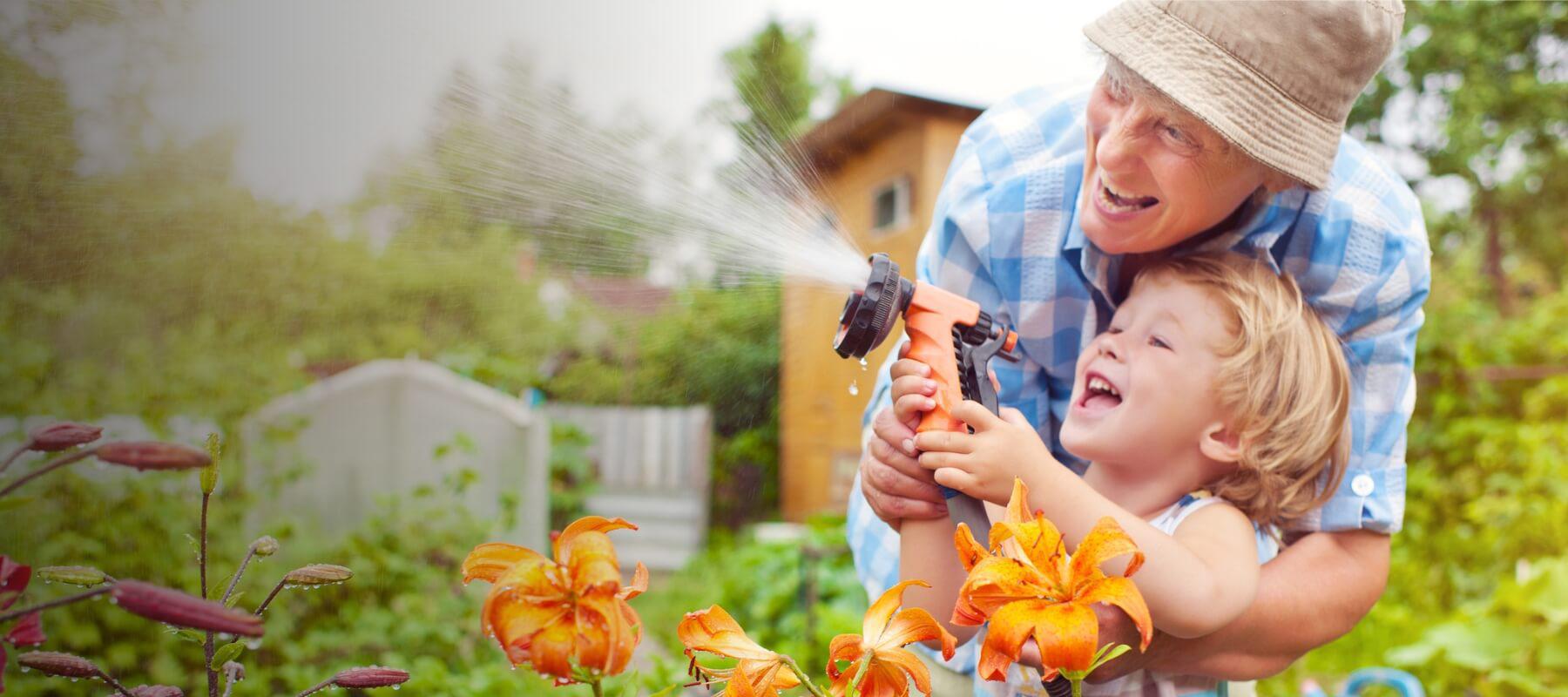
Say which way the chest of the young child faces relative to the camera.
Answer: to the viewer's left

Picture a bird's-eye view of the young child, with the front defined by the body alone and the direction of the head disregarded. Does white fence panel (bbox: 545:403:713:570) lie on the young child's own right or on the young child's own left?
on the young child's own right

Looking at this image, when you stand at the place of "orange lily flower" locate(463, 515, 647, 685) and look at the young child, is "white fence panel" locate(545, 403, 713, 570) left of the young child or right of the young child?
left

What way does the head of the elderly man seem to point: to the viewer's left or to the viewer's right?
to the viewer's left

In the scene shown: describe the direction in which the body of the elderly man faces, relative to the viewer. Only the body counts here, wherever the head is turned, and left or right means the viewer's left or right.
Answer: facing the viewer and to the left of the viewer

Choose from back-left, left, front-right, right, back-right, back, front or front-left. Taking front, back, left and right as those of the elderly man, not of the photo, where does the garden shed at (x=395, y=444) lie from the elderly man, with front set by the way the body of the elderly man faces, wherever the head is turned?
right

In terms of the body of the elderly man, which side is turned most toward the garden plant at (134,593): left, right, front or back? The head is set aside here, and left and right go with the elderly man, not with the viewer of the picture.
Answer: front
